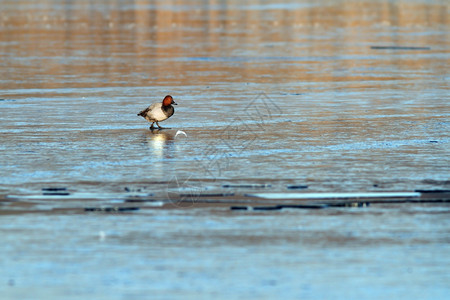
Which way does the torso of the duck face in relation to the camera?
to the viewer's right
